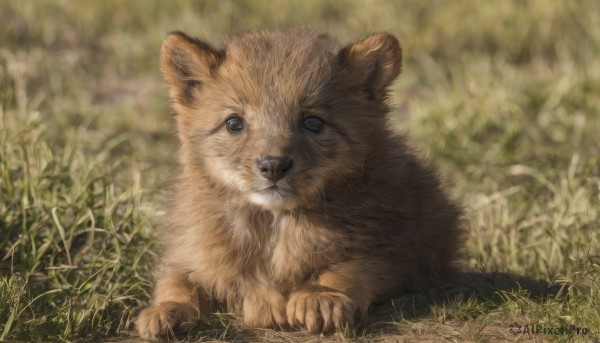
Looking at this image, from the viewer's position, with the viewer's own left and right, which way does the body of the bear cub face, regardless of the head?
facing the viewer and to the left of the viewer
